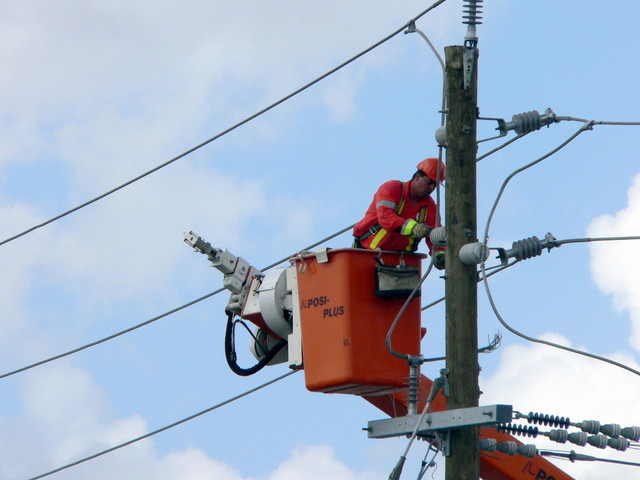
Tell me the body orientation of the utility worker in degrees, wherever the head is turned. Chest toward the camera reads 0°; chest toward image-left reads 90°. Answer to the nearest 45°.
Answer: approximately 315°

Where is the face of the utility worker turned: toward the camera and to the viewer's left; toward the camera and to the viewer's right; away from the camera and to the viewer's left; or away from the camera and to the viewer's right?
toward the camera and to the viewer's right

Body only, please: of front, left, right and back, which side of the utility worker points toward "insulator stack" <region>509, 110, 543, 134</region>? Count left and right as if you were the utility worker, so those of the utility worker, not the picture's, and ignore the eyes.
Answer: front

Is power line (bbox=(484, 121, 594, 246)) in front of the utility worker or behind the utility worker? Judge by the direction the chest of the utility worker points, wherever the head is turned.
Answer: in front

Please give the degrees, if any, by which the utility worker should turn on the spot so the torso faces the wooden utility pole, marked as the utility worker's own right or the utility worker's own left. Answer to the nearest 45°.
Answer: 0° — they already face it
